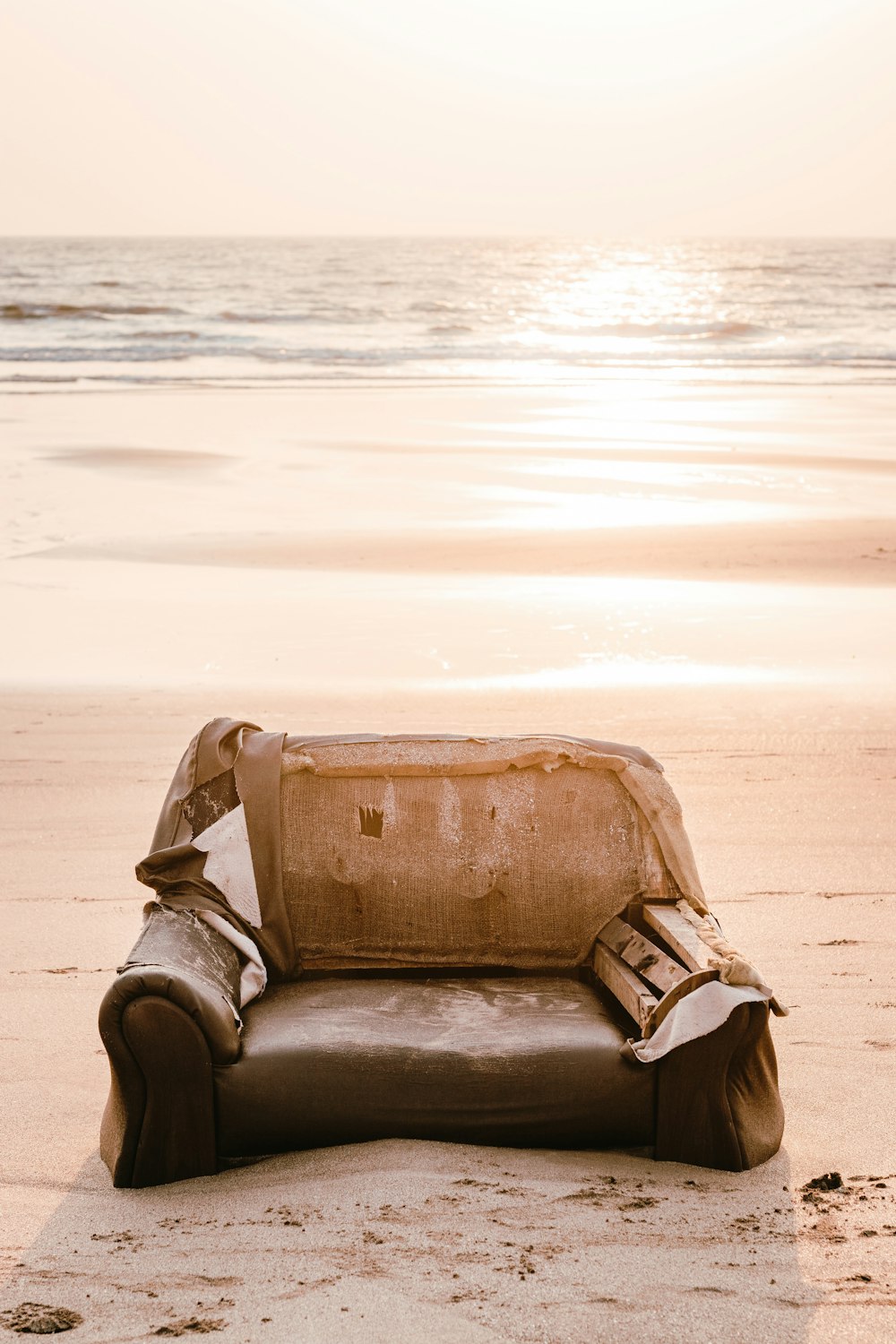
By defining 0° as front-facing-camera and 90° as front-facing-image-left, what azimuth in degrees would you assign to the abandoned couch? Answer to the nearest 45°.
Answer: approximately 0°

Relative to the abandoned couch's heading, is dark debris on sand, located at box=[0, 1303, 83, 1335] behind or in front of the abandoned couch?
in front

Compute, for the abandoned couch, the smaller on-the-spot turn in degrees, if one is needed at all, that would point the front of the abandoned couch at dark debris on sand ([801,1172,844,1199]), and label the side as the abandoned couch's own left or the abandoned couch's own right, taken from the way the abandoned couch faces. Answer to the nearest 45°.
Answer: approximately 45° to the abandoned couch's own left

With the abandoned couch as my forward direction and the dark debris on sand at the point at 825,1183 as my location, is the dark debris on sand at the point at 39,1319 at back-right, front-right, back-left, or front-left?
front-left

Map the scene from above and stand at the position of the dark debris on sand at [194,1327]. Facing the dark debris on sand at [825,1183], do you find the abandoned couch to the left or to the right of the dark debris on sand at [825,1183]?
left

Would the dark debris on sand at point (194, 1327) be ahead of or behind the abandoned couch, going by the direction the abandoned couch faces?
ahead
